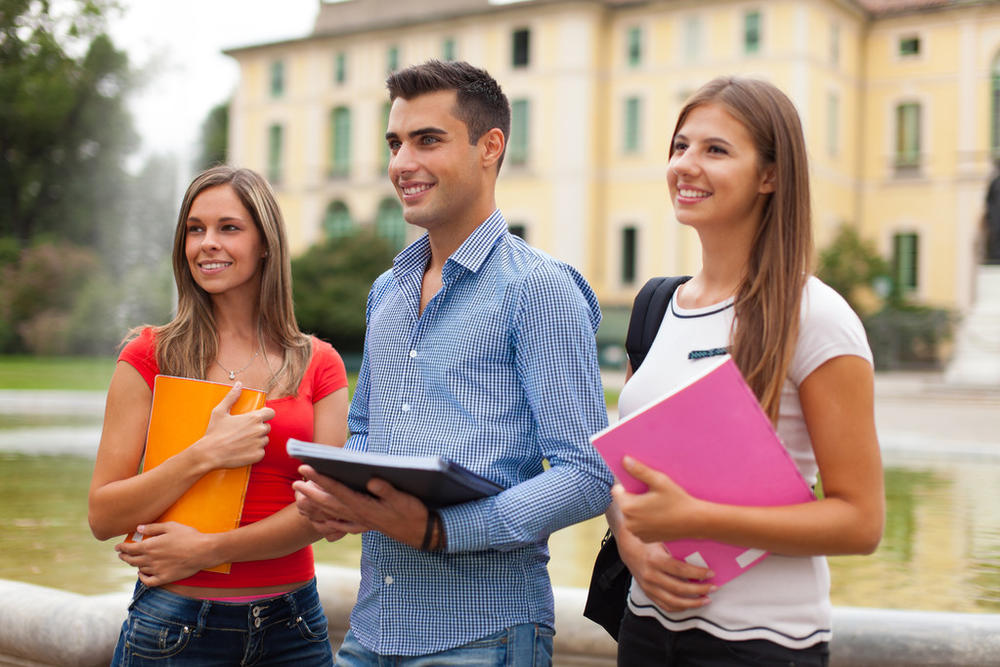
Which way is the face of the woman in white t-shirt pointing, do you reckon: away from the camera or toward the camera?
toward the camera

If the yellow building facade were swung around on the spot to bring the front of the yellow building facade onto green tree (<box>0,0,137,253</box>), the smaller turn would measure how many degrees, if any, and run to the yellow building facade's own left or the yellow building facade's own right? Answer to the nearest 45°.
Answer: approximately 45° to the yellow building facade's own right

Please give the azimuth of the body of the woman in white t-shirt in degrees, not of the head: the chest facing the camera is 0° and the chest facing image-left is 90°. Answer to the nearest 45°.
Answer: approximately 45°

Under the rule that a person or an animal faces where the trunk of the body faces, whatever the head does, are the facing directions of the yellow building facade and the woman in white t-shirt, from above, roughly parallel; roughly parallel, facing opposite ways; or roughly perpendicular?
roughly parallel

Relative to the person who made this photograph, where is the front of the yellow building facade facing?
facing the viewer and to the left of the viewer

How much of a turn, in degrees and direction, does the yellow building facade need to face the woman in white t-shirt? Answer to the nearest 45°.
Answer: approximately 45° to its left

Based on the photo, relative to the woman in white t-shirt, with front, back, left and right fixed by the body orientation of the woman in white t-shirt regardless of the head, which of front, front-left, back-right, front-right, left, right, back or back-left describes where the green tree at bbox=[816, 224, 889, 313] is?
back-right

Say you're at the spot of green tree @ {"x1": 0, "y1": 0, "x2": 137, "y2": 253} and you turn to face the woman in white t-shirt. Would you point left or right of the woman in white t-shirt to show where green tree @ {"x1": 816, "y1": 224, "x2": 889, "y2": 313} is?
left

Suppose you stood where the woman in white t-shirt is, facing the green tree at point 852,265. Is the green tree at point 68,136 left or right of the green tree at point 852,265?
left

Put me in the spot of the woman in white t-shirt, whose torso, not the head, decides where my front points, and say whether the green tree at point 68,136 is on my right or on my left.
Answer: on my right

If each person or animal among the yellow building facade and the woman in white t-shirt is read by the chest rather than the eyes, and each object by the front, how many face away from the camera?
0
